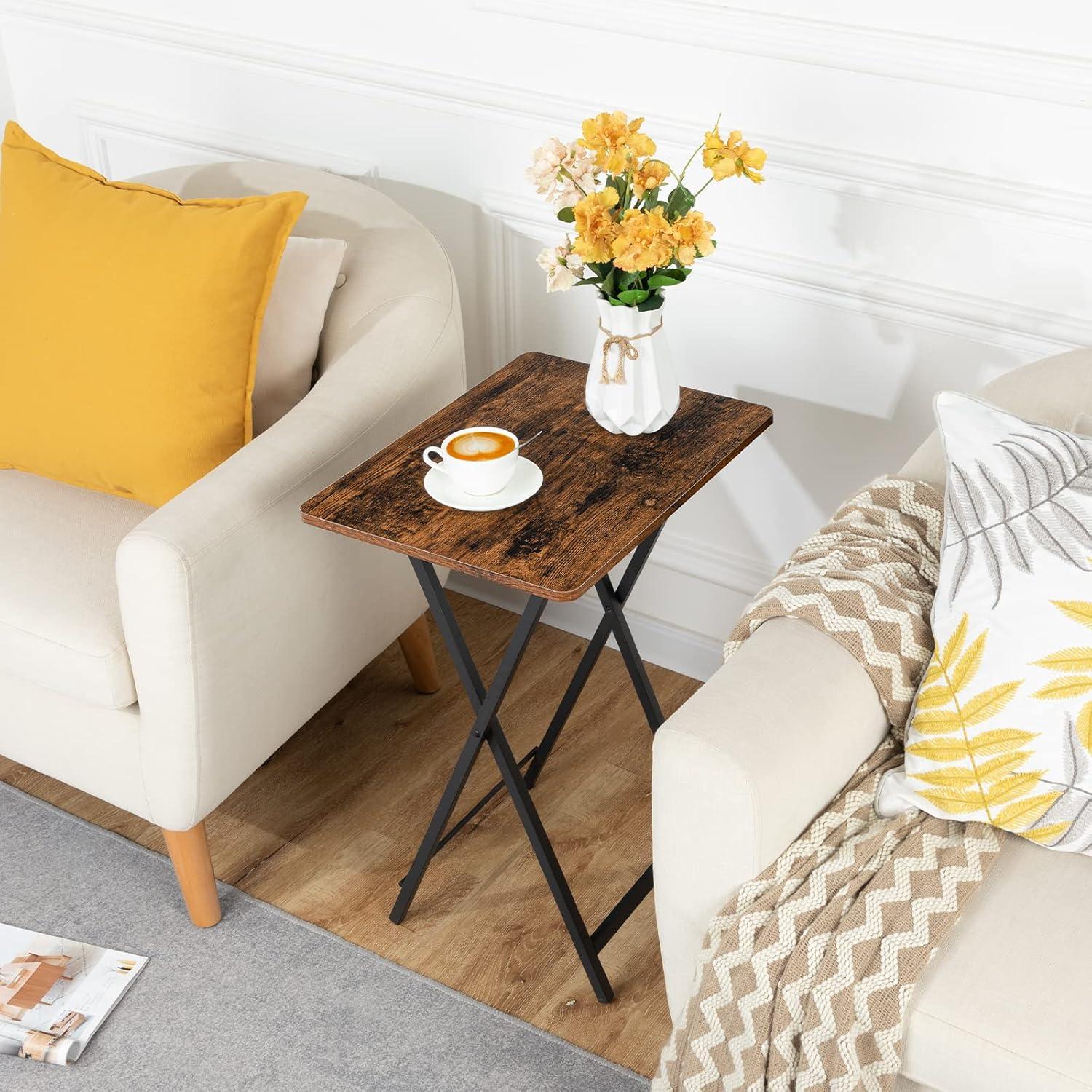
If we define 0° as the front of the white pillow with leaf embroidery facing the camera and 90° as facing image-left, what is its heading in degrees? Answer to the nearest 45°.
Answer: approximately 0°

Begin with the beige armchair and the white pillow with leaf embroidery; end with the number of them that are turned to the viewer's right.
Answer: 0

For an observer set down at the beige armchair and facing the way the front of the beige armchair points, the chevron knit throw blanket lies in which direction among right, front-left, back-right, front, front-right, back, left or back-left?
left

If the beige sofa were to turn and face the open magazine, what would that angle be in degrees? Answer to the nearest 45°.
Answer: approximately 45° to its right

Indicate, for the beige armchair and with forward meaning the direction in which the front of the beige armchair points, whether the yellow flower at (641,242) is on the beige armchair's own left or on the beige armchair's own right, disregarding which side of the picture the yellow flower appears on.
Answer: on the beige armchair's own left

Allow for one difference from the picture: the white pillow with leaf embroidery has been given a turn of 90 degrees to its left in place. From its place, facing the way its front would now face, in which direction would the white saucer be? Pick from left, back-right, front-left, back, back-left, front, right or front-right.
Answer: back

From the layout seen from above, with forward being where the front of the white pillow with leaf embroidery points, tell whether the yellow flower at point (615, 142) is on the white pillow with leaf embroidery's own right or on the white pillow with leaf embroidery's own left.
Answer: on the white pillow with leaf embroidery's own right

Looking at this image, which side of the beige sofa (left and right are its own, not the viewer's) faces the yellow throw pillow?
right

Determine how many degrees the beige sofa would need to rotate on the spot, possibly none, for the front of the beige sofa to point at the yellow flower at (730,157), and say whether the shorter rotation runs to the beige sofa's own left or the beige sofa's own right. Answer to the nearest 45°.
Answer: approximately 90° to the beige sofa's own right

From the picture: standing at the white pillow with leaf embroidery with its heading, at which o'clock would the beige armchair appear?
The beige armchair is roughly at 3 o'clock from the white pillow with leaf embroidery.

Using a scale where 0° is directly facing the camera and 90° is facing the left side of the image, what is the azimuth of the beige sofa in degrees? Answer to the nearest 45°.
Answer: approximately 45°
